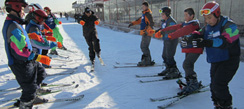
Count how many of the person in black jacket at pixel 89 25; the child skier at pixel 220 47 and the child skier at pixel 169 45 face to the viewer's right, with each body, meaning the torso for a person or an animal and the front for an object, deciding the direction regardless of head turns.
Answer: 0

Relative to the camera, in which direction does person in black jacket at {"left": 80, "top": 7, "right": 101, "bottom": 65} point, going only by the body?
toward the camera

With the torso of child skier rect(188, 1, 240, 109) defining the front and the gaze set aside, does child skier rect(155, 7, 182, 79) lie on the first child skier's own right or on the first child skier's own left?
on the first child skier's own right

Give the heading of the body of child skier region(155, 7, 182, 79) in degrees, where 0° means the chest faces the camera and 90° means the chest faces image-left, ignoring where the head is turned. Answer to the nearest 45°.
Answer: approximately 90°

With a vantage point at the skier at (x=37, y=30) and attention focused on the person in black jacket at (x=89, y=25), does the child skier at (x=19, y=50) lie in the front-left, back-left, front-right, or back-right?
back-right

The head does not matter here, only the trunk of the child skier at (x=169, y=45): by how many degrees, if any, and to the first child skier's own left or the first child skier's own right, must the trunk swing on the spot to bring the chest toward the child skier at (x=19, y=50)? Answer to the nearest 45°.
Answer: approximately 45° to the first child skier's own left

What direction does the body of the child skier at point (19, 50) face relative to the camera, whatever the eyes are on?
to the viewer's right

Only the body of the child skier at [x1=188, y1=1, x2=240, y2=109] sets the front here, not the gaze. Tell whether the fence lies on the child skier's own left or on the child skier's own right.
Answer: on the child skier's own right

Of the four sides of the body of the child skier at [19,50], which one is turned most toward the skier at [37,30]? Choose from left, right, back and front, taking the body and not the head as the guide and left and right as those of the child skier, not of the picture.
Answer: left

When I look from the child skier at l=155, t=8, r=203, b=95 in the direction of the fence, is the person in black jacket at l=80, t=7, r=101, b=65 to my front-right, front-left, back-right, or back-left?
front-left

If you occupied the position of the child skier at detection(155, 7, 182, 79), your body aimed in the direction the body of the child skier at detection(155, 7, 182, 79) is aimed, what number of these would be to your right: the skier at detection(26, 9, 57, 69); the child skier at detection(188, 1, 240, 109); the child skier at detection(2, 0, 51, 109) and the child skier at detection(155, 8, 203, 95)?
0

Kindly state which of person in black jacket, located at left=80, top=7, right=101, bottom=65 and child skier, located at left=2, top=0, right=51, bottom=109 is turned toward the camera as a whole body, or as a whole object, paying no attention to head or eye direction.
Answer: the person in black jacket

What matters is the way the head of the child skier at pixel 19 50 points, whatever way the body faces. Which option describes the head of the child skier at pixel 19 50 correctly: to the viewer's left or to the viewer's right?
to the viewer's right

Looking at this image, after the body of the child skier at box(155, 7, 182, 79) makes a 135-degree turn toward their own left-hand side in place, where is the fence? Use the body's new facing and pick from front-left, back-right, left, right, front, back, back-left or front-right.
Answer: back-left

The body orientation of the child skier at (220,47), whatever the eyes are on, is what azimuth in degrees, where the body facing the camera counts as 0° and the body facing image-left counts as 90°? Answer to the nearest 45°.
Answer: approximately 45°
